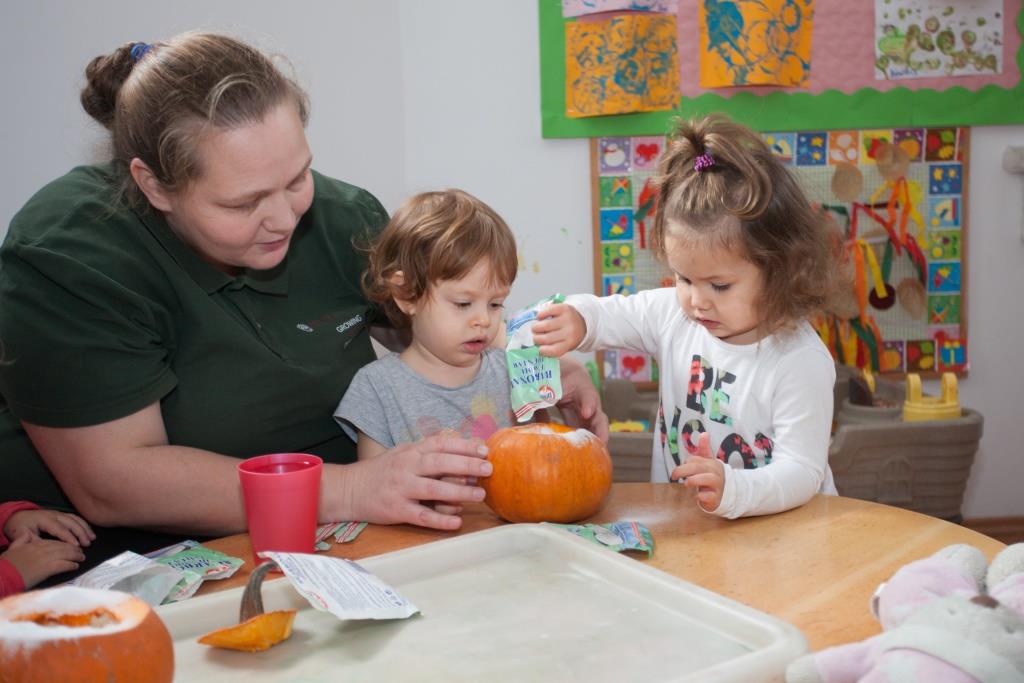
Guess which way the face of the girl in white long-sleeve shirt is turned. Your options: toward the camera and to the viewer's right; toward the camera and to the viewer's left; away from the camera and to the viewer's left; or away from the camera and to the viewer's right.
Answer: toward the camera and to the viewer's left

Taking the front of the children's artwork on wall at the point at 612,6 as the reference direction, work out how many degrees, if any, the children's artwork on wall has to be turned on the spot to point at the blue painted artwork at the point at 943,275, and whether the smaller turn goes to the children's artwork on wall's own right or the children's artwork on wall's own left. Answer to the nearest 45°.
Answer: approximately 90° to the children's artwork on wall's own left

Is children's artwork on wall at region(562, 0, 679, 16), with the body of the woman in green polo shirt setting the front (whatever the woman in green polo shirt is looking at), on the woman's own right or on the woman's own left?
on the woman's own left

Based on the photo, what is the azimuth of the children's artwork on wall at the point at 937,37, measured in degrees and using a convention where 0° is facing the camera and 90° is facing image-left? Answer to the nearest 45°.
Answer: approximately 0°

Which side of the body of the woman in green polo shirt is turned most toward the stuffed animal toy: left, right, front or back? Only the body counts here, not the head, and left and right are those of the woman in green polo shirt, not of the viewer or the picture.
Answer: front

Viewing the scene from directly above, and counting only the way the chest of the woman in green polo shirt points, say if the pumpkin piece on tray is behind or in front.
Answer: in front

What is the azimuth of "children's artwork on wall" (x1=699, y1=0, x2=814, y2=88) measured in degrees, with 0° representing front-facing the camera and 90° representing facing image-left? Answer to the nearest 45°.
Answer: approximately 0°

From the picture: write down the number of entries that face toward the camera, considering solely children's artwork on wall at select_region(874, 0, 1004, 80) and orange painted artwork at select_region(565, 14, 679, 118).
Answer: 2

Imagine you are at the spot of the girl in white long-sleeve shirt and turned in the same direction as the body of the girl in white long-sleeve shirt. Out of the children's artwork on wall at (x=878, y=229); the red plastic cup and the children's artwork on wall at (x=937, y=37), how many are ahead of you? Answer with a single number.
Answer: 1

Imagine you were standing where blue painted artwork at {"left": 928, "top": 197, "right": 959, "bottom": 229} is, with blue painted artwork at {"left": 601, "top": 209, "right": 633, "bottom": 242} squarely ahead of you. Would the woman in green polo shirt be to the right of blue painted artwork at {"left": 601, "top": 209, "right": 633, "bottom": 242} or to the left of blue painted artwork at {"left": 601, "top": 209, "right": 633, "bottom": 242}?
left

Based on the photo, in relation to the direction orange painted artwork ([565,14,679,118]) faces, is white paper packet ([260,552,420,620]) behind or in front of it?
in front
